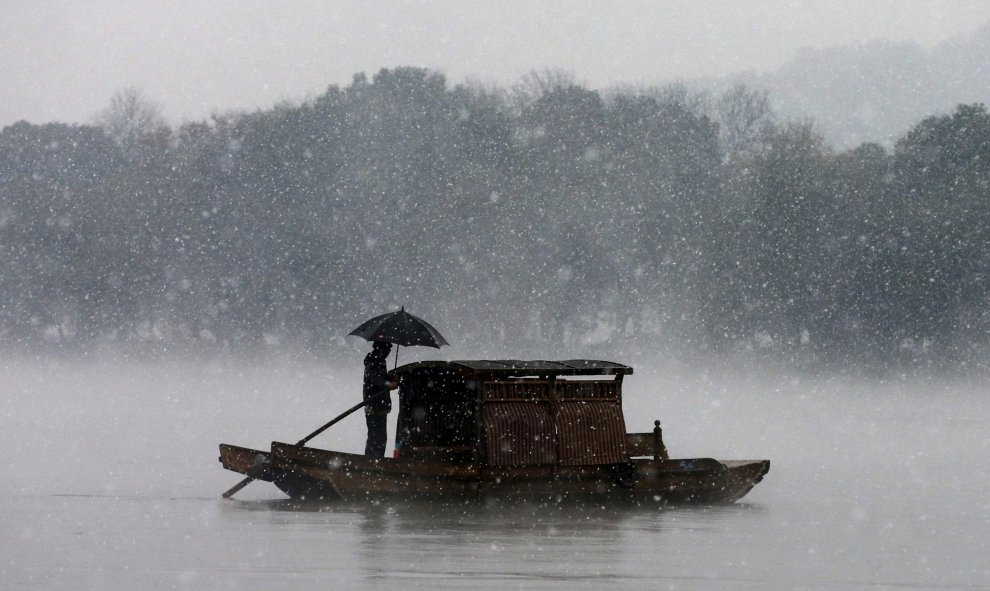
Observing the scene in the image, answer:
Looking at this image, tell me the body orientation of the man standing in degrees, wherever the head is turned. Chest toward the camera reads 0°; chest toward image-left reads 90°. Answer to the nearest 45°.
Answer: approximately 270°
